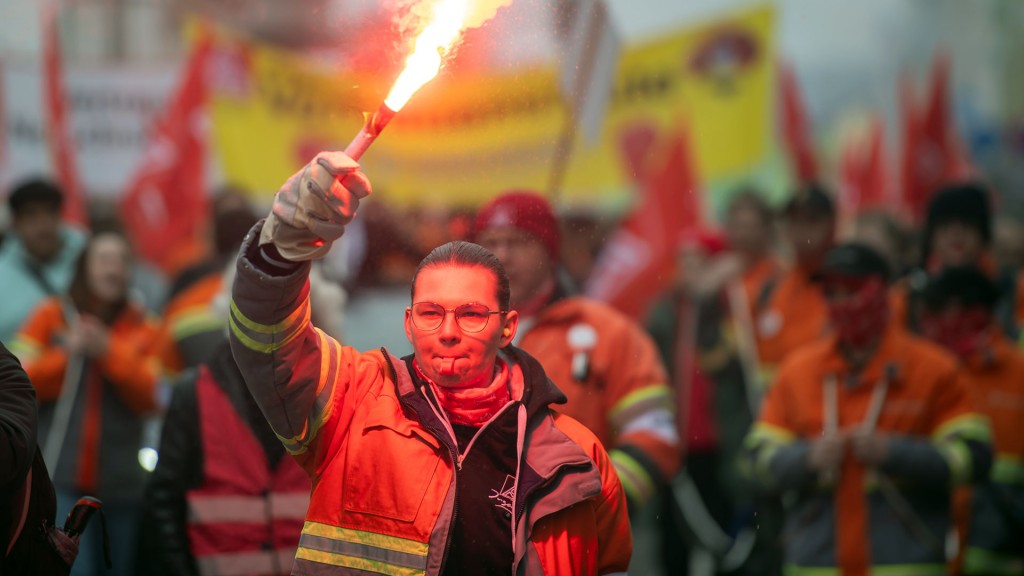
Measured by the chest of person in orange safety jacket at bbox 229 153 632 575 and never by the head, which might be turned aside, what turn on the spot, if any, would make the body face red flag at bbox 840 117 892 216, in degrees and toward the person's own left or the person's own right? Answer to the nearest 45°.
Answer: approximately 135° to the person's own left

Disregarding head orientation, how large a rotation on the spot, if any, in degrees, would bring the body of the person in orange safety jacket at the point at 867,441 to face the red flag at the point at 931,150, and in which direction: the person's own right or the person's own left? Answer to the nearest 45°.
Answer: approximately 180°

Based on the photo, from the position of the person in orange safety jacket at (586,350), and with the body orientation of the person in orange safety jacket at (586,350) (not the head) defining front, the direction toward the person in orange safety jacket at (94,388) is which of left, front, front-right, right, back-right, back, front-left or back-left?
right

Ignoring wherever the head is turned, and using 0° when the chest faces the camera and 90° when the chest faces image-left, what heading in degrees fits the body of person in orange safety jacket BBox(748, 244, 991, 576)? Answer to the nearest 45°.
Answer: approximately 0°

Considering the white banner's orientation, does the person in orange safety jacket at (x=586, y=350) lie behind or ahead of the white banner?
ahead

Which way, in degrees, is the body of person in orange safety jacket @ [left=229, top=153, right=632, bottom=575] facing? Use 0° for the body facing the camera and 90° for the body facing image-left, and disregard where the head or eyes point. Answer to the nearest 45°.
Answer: approximately 0°
